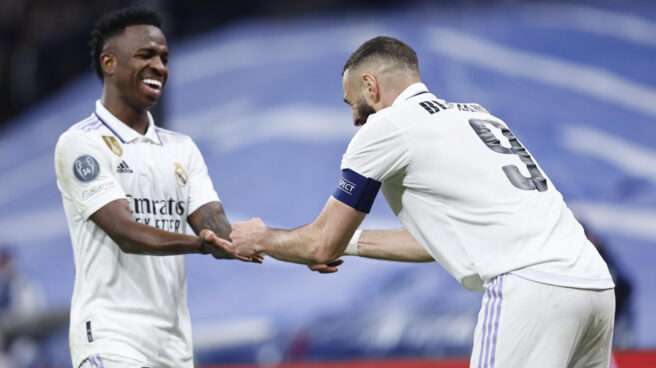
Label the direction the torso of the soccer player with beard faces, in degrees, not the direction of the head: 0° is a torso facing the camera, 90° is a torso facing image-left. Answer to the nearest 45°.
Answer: approximately 135°

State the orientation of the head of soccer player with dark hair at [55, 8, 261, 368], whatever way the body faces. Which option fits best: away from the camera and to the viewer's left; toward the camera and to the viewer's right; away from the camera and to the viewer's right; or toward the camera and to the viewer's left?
toward the camera and to the viewer's right

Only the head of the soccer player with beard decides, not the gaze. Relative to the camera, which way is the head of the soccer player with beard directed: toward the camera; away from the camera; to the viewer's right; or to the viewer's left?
to the viewer's left

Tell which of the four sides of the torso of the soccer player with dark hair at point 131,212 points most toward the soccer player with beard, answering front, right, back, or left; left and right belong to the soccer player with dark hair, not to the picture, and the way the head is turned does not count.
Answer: front

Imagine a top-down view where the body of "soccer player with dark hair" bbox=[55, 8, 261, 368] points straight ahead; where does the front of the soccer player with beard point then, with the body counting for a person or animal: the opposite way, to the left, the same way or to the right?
the opposite way

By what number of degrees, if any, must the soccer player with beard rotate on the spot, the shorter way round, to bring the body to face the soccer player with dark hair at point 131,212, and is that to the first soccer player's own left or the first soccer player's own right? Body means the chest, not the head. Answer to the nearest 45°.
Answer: approximately 45° to the first soccer player's own left
